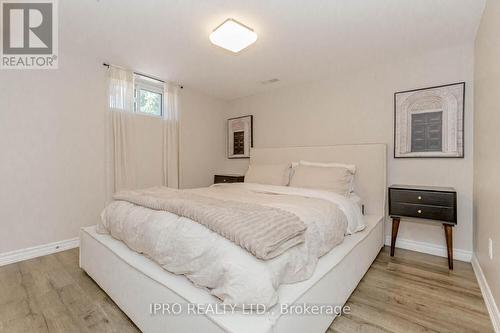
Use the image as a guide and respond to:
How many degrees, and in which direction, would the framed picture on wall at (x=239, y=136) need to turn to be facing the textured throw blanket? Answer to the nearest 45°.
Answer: approximately 45° to its left

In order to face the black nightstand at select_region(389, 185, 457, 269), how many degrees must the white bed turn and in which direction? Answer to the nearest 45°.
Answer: approximately 135° to its left

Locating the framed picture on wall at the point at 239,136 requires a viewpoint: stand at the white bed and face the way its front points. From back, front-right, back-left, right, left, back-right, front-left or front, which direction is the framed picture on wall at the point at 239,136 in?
back-right

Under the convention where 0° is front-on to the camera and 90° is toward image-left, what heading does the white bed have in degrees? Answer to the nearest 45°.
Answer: approximately 45°

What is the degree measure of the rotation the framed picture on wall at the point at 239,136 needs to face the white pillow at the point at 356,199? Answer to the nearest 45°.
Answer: approximately 90° to its left

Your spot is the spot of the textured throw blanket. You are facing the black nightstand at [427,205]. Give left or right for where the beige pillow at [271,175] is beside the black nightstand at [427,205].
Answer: left

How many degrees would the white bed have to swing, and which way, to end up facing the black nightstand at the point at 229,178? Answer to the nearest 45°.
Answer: approximately 135° to its right

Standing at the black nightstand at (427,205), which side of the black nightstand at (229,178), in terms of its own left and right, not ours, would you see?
left

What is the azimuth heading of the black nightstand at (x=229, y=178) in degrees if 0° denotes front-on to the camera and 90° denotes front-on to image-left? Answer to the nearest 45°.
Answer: approximately 45°
